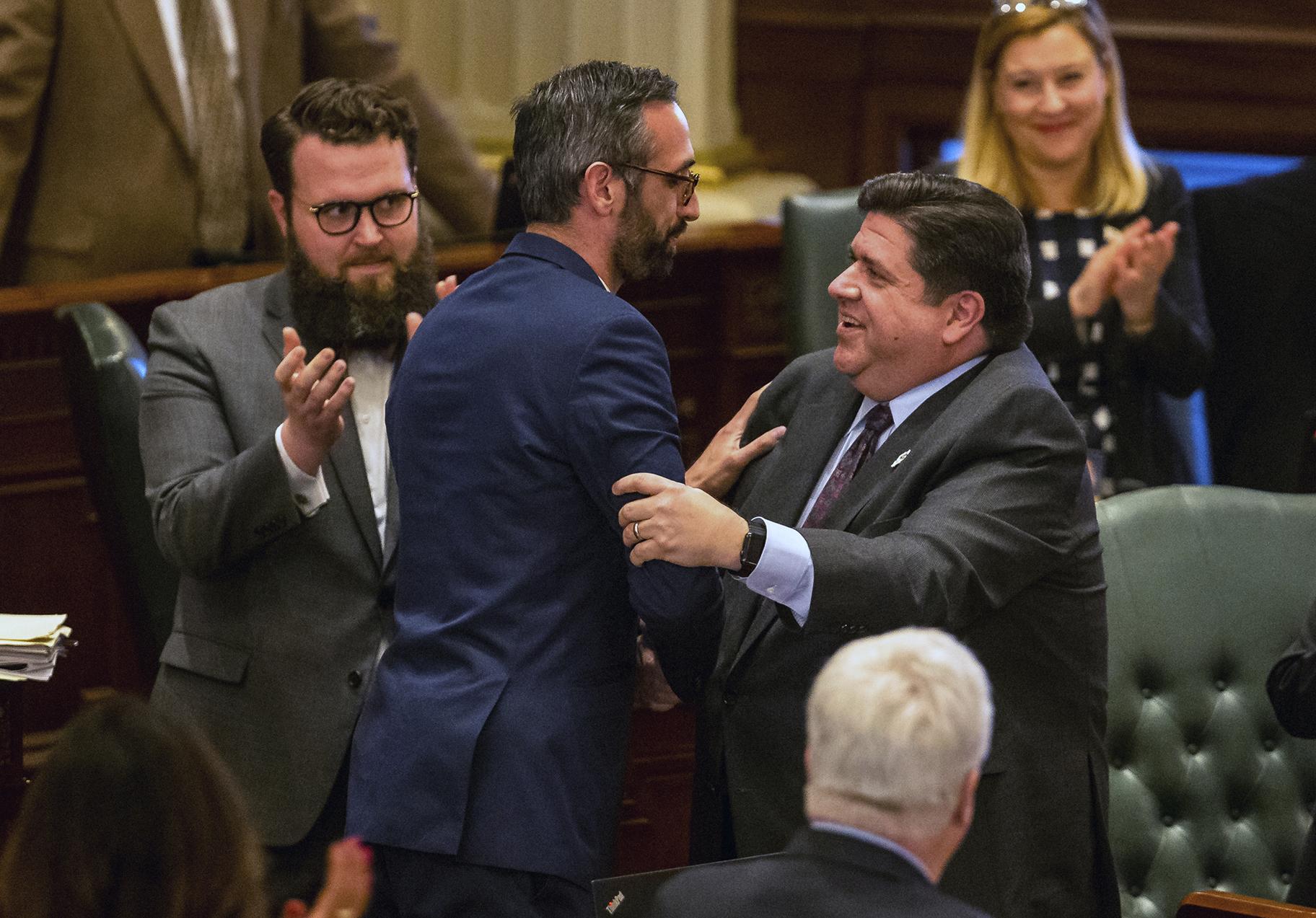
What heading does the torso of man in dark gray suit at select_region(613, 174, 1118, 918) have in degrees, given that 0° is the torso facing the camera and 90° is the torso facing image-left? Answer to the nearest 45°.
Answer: approximately 45°

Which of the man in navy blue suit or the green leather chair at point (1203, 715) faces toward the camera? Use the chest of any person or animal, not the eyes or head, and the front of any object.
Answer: the green leather chair

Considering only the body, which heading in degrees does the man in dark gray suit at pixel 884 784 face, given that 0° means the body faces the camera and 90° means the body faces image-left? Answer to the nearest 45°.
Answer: approximately 225°

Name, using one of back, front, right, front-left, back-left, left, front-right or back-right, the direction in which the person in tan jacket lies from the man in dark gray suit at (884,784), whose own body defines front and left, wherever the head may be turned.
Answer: left

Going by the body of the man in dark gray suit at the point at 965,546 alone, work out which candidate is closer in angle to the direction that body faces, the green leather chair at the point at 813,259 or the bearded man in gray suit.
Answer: the bearded man in gray suit

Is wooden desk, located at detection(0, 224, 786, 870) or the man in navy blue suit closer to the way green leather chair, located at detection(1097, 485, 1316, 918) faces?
the man in navy blue suit

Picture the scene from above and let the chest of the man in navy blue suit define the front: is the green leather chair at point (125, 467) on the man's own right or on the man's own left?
on the man's own left

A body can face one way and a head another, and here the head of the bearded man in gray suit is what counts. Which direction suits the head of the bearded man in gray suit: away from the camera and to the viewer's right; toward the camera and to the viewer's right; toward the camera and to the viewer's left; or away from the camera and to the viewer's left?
toward the camera and to the viewer's right

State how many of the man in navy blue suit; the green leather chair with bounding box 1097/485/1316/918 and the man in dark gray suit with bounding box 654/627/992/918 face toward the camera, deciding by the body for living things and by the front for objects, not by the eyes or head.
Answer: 1

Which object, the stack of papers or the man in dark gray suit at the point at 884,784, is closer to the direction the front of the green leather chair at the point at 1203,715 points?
the man in dark gray suit

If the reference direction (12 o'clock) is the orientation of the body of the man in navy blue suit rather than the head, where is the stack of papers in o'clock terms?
The stack of papers is roughly at 8 o'clock from the man in navy blue suit.

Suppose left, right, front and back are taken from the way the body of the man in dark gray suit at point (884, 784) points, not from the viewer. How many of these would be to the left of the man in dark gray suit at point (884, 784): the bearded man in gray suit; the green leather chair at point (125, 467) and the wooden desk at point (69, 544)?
3

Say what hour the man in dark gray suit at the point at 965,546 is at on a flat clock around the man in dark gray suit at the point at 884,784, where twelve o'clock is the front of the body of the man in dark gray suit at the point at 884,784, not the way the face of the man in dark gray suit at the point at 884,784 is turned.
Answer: the man in dark gray suit at the point at 965,546 is roughly at 11 o'clock from the man in dark gray suit at the point at 884,784.

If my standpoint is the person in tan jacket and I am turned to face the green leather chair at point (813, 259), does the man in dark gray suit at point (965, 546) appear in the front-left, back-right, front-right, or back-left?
front-right

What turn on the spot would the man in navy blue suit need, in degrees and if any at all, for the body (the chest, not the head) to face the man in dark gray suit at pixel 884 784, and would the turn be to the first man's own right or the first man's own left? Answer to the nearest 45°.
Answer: approximately 90° to the first man's own right

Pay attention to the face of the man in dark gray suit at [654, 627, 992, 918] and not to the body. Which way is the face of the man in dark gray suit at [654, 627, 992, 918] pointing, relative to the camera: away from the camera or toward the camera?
away from the camera

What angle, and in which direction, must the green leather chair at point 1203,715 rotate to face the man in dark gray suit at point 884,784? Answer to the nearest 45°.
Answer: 0° — it already faces them

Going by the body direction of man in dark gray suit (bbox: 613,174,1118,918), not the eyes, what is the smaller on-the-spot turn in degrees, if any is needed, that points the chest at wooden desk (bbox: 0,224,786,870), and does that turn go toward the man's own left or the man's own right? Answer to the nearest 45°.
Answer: approximately 90° to the man's own right

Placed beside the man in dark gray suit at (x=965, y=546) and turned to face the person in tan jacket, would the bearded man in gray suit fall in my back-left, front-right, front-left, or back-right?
front-left
